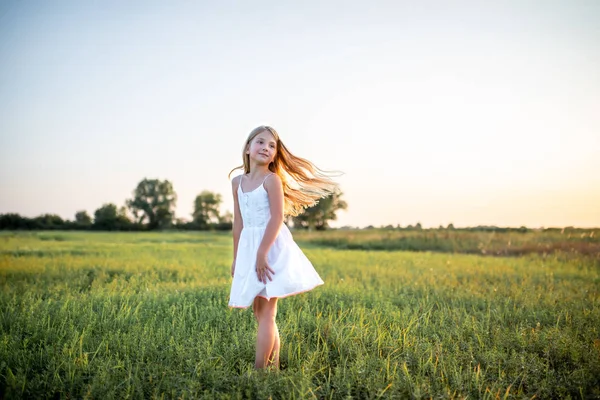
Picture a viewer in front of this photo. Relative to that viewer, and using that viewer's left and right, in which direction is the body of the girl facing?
facing the viewer and to the left of the viewer

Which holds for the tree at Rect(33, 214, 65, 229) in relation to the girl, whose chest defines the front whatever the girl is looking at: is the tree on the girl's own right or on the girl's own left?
on the girl's own right
